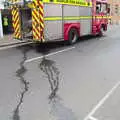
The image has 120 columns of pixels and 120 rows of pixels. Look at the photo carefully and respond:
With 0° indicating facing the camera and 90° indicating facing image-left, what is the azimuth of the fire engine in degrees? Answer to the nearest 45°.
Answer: approximately 225°
